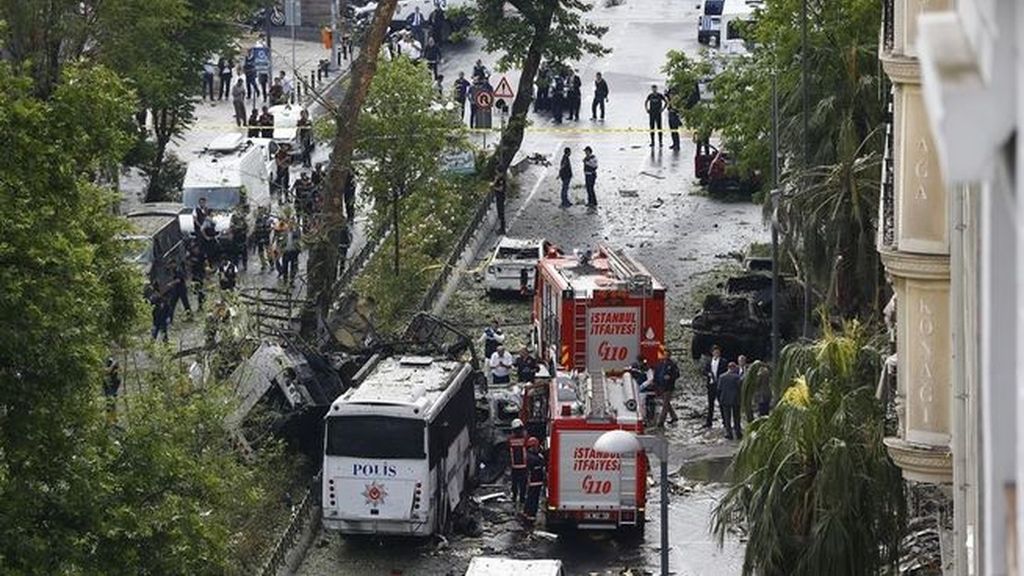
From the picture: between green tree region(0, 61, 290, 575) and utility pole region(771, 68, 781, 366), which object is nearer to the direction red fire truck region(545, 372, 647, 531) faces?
the utility pole

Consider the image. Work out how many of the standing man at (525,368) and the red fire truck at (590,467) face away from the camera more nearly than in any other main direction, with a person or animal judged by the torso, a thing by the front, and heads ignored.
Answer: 1

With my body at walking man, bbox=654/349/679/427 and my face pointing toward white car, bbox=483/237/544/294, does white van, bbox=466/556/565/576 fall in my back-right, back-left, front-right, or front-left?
back-left

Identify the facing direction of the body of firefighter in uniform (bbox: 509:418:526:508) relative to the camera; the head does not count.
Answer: away from the camera

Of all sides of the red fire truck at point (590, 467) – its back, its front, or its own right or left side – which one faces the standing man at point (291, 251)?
front

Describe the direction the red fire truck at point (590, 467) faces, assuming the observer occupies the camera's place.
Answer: facing away from the viewer

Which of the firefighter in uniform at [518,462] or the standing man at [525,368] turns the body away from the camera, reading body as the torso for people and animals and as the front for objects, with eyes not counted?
the firefighter in uniform
